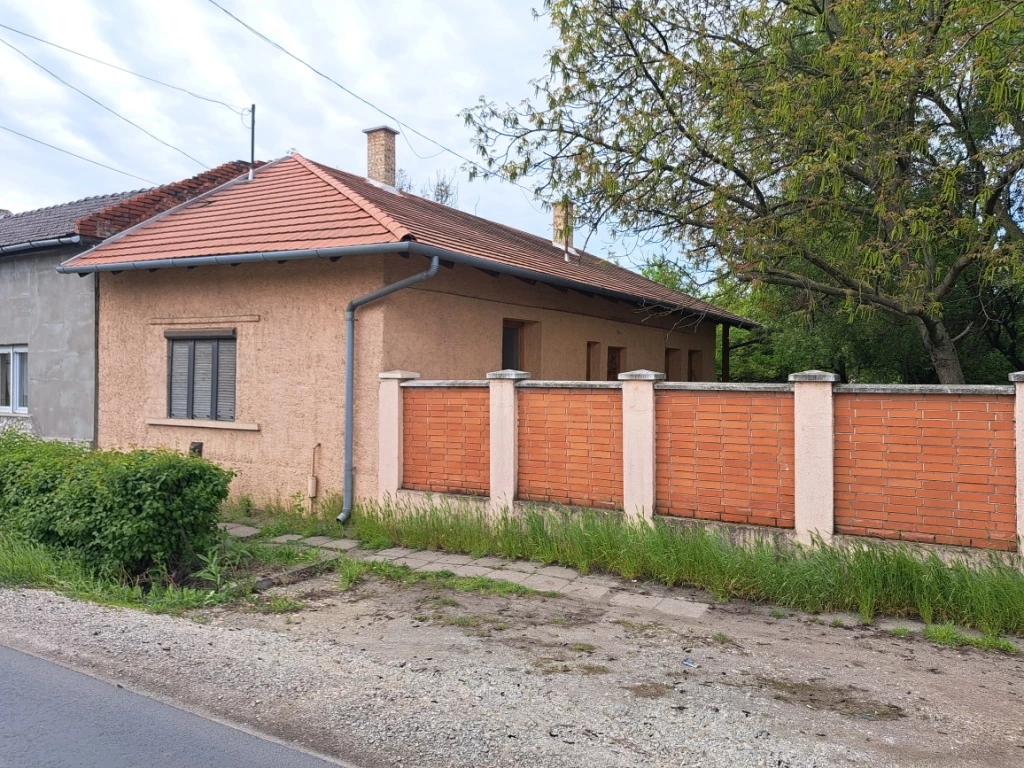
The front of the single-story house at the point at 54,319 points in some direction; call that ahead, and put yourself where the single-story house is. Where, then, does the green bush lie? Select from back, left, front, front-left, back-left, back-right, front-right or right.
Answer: front-left

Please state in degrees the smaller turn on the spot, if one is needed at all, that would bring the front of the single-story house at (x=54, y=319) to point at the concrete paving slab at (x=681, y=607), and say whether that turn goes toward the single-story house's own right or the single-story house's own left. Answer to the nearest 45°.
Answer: approximately 90° to the single-story house's own left

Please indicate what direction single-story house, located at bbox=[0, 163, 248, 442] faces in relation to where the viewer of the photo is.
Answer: facing the viewer and to the left of the viewer

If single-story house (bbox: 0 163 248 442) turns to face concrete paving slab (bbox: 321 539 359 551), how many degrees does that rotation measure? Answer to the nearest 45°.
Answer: approximately 90° to its left

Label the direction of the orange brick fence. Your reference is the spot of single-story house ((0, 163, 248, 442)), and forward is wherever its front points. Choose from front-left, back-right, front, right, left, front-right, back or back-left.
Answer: left

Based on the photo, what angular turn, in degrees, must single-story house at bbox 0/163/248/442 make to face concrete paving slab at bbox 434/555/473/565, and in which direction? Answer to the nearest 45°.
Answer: approximately 90° to its left

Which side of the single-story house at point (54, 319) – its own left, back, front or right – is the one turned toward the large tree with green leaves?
left

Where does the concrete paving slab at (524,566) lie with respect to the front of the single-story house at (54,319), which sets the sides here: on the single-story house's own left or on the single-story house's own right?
on the single-story house's own left

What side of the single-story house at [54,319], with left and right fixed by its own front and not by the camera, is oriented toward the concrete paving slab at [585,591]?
left

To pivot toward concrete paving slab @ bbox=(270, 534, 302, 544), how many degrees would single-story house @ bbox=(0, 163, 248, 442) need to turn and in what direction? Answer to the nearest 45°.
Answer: approximately 90° to its left
